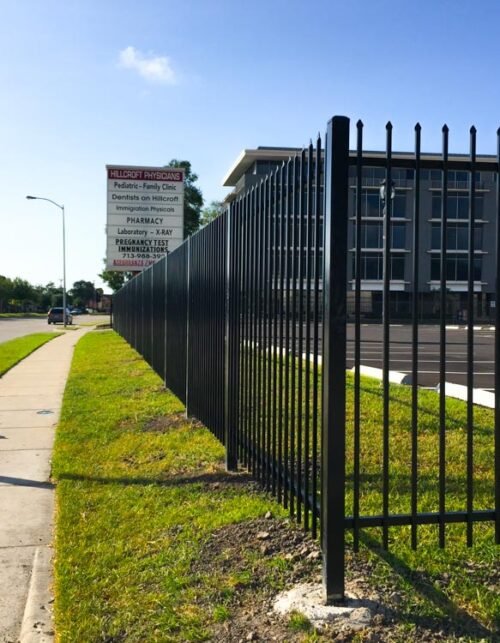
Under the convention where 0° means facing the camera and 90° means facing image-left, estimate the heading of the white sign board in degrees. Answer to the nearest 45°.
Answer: approximately 0°
